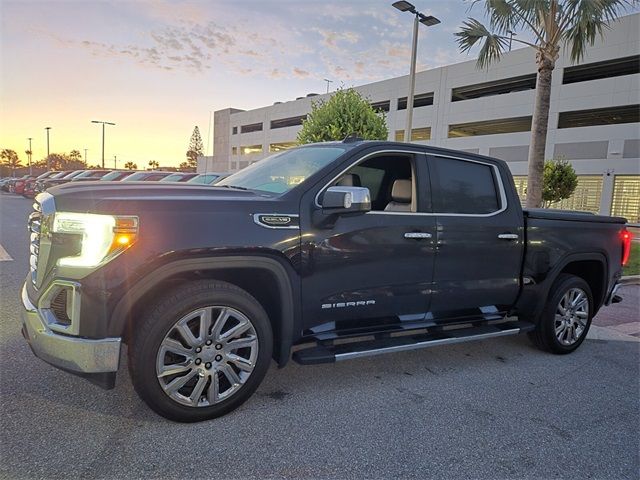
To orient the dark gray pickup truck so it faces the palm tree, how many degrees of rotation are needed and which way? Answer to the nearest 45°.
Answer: approximately 180°

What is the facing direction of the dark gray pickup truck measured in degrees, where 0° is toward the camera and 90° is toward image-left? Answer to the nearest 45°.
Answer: approximately 45°

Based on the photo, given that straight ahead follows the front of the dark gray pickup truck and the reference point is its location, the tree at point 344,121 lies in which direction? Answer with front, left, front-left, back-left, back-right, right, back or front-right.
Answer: back-right

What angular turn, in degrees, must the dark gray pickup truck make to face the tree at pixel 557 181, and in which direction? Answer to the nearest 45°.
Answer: approximately 180°

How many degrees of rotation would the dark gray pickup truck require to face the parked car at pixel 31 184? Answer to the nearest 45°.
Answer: approximately 90° to its right
